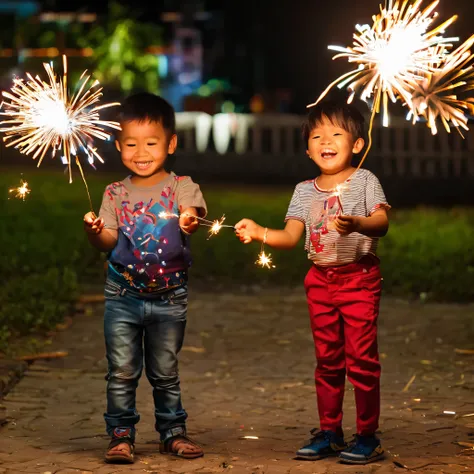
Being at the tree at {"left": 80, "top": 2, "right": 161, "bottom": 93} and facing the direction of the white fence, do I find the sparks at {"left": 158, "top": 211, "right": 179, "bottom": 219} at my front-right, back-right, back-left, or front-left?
front-right

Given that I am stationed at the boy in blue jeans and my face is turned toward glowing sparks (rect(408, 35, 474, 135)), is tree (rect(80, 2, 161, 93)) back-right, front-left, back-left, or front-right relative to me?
back-left

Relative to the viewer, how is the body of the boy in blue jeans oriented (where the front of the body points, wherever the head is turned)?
toward the camera

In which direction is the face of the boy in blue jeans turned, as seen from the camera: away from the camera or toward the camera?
toward the camera

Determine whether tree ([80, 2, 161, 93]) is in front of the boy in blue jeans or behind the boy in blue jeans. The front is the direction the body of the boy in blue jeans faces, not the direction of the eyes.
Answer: behind

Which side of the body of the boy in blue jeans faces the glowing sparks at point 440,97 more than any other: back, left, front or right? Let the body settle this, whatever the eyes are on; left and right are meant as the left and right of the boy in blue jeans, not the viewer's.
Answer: left

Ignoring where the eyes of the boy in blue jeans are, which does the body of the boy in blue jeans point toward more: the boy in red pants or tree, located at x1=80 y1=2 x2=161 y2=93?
the boy in red pants

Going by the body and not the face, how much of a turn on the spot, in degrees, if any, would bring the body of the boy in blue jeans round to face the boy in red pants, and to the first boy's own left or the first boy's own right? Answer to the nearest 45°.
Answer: approximately 90° to the first boy's own left

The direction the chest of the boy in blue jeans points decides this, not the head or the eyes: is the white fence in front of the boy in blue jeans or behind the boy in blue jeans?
behind

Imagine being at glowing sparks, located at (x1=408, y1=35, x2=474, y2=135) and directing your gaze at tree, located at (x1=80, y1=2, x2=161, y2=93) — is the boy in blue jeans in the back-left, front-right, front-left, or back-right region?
front-left
